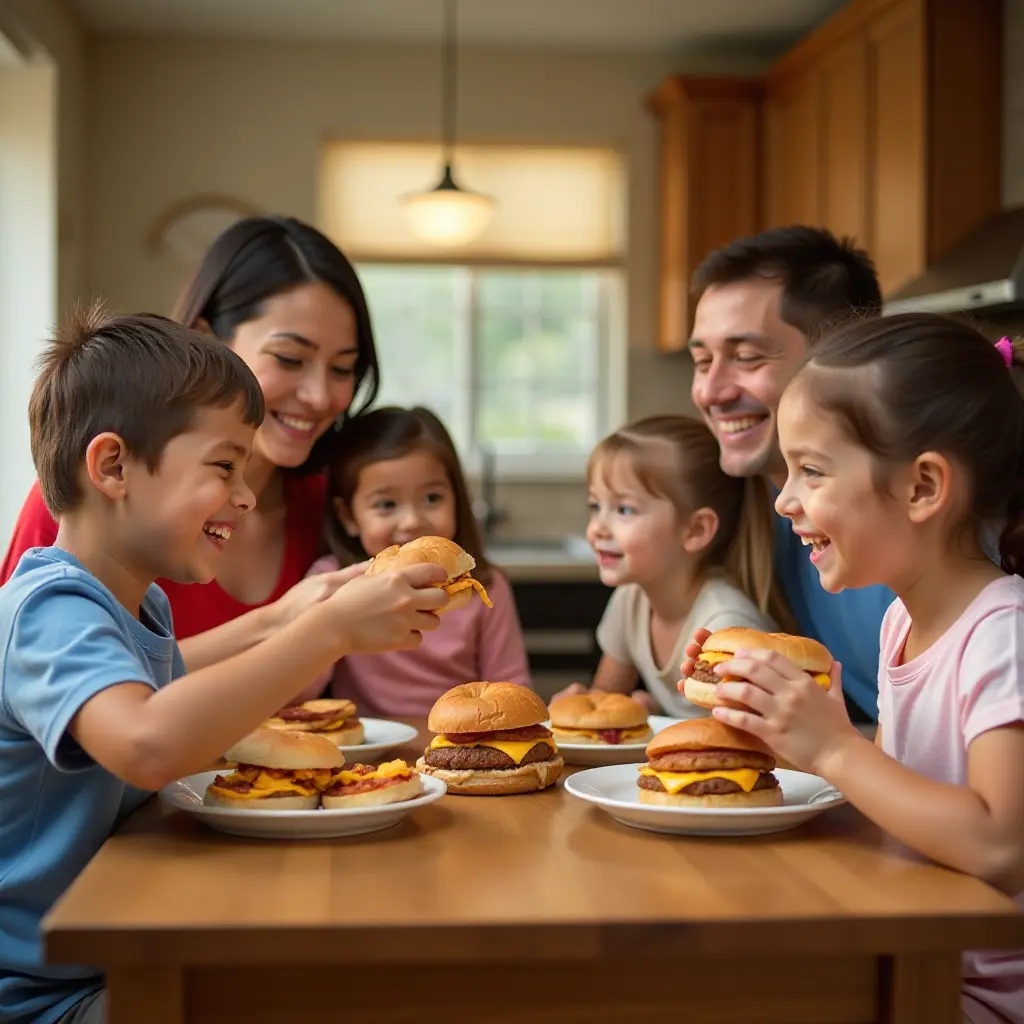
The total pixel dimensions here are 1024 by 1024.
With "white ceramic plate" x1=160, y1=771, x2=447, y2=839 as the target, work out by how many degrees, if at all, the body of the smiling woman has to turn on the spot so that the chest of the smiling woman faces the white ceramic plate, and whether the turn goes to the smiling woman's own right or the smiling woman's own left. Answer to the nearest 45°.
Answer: approximately 45° to the smiling woman's own right

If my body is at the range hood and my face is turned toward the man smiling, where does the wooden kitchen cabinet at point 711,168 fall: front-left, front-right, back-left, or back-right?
back-right

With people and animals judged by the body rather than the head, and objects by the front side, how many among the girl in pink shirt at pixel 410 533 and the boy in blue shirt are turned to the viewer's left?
0

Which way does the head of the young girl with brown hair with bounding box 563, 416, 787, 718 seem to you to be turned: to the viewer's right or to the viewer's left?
to the viewer's left

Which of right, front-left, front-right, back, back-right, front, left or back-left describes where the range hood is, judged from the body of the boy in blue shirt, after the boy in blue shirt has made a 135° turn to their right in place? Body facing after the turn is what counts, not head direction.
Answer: back

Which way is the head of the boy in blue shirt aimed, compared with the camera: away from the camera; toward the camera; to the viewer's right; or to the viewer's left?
to the viewer's right

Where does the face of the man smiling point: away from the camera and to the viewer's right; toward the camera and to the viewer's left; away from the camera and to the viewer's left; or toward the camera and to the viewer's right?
toward the camera and to the viewer's left

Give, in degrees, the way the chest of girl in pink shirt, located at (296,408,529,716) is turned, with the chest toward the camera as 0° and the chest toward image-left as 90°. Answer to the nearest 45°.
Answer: approximately 0°

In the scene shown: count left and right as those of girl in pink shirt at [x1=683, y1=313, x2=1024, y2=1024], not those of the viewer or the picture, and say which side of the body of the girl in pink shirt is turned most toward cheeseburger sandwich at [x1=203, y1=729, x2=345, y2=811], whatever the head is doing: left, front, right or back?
front

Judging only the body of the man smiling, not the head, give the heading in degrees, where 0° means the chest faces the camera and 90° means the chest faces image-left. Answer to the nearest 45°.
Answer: approximately 45°

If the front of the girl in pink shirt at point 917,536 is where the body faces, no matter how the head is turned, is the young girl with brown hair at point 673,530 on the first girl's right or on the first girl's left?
on the first girl's right

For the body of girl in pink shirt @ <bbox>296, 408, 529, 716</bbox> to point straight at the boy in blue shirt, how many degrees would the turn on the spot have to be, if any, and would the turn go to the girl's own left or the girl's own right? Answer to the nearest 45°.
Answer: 0° — they already face them

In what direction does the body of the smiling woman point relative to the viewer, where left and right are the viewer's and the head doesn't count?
facing the viewer and to the right of the viewer

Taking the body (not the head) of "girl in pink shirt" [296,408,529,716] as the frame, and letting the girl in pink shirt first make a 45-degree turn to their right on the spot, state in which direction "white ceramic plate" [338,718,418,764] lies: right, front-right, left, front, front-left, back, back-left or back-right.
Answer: front-left

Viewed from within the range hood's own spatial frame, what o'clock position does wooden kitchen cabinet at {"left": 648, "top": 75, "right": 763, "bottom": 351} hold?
The wooden kitchen cabinet is roughly at 3 o'clock from the range hood.

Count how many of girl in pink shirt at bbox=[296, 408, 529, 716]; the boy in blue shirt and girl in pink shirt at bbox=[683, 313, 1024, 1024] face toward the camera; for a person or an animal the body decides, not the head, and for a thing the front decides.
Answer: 1

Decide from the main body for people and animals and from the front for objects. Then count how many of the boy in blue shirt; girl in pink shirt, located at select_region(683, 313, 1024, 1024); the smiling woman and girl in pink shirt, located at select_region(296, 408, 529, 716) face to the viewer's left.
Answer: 1

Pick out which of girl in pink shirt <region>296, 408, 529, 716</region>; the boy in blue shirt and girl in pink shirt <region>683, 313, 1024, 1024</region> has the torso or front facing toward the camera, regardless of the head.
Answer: girl in pink shirt <region>296, 408, 529, 716</region>

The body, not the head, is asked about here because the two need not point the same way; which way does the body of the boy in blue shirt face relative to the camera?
to the viewer's right

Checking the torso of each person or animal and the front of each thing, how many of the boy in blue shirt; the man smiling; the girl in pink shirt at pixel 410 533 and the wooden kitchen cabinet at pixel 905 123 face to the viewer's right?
1

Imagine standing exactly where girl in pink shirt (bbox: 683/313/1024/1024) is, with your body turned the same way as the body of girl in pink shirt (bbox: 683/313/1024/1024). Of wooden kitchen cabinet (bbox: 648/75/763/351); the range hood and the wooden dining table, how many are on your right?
2

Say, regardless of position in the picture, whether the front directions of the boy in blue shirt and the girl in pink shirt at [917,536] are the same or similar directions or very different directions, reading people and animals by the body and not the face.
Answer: very different directions
